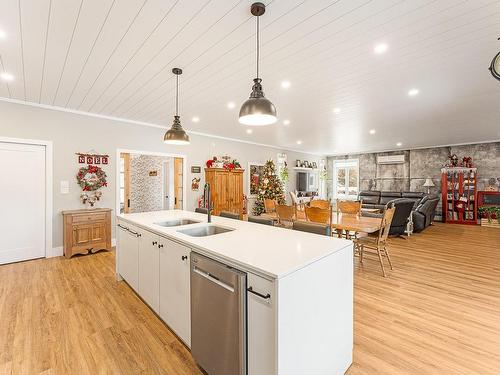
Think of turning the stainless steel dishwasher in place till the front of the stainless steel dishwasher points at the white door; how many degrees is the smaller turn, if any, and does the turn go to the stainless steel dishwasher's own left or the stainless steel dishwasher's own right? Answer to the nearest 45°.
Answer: approximately 90° to the stainless steel dishwasher's own right

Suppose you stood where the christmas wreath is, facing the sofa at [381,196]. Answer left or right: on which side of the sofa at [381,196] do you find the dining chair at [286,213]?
right

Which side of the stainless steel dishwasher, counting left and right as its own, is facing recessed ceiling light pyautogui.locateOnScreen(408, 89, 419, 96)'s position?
back

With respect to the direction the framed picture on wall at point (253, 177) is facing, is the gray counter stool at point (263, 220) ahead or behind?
ahead

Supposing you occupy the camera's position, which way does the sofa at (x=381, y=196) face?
facing the viewer

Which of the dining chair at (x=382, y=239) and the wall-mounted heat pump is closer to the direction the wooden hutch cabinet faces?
the dining chair

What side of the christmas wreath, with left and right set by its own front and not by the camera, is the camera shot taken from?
front

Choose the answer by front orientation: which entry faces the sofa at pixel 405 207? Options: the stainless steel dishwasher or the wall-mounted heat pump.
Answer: the wall-mounted heat pump

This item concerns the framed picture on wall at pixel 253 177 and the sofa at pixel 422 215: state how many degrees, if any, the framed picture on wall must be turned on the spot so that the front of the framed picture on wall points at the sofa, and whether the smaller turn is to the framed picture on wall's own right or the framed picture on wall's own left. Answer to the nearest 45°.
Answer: approximately 45° to the framed picture on wall's own left

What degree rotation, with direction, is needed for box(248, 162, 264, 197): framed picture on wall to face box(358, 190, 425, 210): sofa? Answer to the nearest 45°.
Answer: approximately 45° to its left

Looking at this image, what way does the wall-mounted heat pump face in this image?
toward the camera

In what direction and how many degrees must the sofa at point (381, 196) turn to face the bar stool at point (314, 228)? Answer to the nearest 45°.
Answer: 0° — it already faces it

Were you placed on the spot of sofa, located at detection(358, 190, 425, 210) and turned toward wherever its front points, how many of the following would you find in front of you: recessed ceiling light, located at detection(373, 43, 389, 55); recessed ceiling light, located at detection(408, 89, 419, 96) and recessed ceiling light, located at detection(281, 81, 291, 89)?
3

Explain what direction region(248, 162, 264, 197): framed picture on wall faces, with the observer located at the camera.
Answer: facing the viewer and to the right of the viewer

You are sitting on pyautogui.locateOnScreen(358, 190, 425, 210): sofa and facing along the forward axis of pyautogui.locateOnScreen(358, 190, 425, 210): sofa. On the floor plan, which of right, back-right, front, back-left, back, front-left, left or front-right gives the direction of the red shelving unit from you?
left
